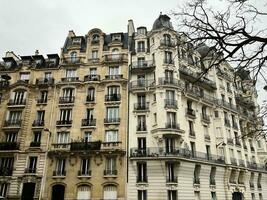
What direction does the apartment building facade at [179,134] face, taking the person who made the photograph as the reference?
facing the viewer and to the right of the viewer

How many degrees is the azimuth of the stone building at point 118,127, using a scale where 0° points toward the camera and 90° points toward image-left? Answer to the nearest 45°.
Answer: approximately 0°
